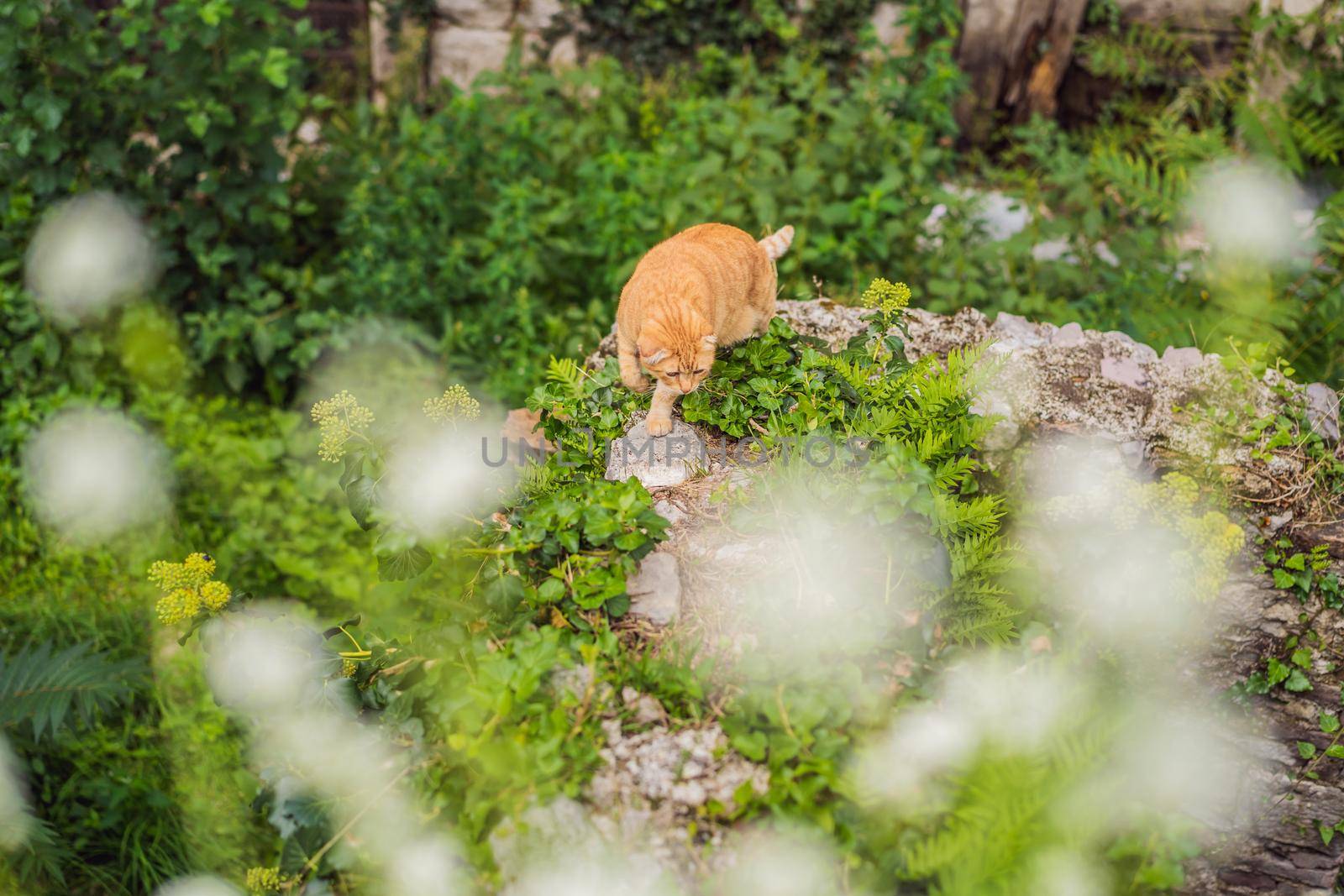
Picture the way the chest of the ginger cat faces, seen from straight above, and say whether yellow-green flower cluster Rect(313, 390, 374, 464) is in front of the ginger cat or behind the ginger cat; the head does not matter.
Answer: in front

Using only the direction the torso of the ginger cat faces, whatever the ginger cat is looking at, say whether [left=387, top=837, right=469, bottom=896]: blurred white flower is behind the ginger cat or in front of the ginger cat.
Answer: in front

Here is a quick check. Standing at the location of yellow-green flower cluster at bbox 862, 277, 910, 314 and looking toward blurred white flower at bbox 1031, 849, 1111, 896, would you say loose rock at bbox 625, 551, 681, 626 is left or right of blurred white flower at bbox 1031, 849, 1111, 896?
right

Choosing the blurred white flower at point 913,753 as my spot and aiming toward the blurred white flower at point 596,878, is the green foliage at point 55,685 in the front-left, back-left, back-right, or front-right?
front-right

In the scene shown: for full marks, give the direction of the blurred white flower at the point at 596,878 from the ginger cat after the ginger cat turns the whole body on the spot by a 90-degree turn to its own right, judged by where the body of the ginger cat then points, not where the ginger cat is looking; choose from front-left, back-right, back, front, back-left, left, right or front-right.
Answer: back-left

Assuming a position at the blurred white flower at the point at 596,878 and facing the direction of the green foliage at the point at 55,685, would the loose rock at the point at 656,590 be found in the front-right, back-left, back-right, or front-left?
front-right

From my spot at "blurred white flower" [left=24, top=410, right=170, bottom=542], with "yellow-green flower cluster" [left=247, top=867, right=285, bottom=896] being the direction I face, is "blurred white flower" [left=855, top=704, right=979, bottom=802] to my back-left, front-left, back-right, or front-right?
front-left

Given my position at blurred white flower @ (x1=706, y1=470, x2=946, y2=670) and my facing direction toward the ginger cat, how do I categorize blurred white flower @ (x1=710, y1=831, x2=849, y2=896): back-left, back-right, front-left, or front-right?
back-left

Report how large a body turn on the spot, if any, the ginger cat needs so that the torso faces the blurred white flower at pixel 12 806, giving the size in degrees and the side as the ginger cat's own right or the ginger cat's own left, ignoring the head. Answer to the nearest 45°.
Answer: approximately 45° to the ginger cat's own right

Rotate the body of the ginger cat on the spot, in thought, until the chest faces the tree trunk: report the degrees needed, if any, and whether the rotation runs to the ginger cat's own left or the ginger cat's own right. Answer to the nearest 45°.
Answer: approximately 135° to the ginger cat's own right

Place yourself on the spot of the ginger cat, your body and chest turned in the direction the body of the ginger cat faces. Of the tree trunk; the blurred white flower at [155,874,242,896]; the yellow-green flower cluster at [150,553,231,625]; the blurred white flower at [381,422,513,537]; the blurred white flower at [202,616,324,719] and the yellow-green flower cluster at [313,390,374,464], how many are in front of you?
5

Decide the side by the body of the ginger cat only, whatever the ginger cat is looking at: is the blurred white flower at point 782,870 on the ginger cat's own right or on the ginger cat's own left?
on the ginger cat's own left

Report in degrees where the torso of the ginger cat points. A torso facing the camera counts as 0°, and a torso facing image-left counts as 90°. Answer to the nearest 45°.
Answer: approximately 45°

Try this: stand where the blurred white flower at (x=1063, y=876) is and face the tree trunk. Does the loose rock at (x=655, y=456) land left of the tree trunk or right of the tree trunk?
left

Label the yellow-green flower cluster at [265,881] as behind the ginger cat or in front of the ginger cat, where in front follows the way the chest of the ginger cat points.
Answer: in front
